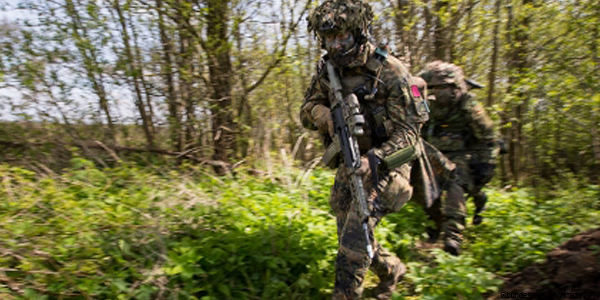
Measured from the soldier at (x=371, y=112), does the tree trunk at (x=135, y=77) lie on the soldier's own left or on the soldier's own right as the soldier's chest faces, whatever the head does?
on the soldier's own right

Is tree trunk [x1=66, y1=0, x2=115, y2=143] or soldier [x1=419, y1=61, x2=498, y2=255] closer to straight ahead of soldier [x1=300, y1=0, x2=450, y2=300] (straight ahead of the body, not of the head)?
the tree trunk

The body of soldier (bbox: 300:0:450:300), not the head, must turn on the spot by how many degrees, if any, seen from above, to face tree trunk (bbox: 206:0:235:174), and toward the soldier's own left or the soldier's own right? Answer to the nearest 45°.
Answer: approximately 90° to the soldier's own right

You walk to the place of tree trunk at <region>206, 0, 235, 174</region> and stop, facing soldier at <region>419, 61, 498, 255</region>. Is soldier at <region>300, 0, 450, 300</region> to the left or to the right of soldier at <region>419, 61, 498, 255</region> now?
right

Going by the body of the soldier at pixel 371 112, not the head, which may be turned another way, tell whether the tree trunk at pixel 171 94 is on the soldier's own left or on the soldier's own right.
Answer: on the soldier's own right

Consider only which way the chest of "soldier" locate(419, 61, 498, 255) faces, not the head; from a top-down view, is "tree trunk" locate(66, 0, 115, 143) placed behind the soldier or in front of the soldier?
in front
